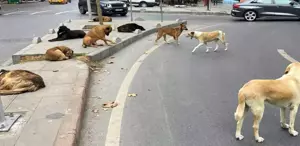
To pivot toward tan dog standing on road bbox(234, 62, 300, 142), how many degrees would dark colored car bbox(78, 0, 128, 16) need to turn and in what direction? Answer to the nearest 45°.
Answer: approximately 45° to its right

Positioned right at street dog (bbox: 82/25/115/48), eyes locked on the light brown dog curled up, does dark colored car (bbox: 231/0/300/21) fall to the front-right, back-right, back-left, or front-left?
back-left

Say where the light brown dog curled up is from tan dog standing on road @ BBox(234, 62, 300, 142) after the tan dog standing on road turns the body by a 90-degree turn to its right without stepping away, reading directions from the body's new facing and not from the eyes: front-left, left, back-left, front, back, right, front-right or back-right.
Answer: back-right
